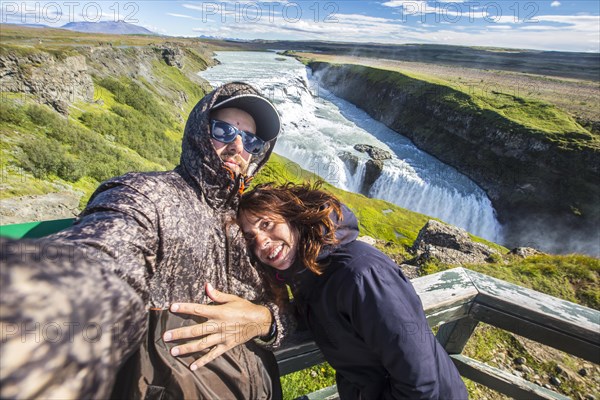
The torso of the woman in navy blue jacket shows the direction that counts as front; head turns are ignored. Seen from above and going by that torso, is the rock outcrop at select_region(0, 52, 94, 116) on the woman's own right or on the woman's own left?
on the woman's own right

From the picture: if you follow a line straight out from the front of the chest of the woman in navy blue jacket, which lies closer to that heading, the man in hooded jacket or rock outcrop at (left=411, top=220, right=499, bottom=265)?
the man in hooded jacket

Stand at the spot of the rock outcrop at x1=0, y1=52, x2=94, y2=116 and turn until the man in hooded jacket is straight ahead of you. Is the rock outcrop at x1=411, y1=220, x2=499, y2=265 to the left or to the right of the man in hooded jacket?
left

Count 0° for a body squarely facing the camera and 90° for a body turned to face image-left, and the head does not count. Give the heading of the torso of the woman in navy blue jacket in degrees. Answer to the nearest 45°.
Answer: approximately 45°

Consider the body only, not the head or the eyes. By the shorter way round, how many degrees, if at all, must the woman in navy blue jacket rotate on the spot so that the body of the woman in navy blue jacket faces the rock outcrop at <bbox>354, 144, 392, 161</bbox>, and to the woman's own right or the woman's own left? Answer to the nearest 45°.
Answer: approximately 135° to the woman's own right

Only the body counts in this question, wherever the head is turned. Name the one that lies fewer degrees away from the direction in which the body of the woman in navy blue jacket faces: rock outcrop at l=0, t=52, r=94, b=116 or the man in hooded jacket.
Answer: the man in hooded jacket

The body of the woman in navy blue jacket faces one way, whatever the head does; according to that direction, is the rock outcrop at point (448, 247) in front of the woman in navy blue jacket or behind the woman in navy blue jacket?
behind
